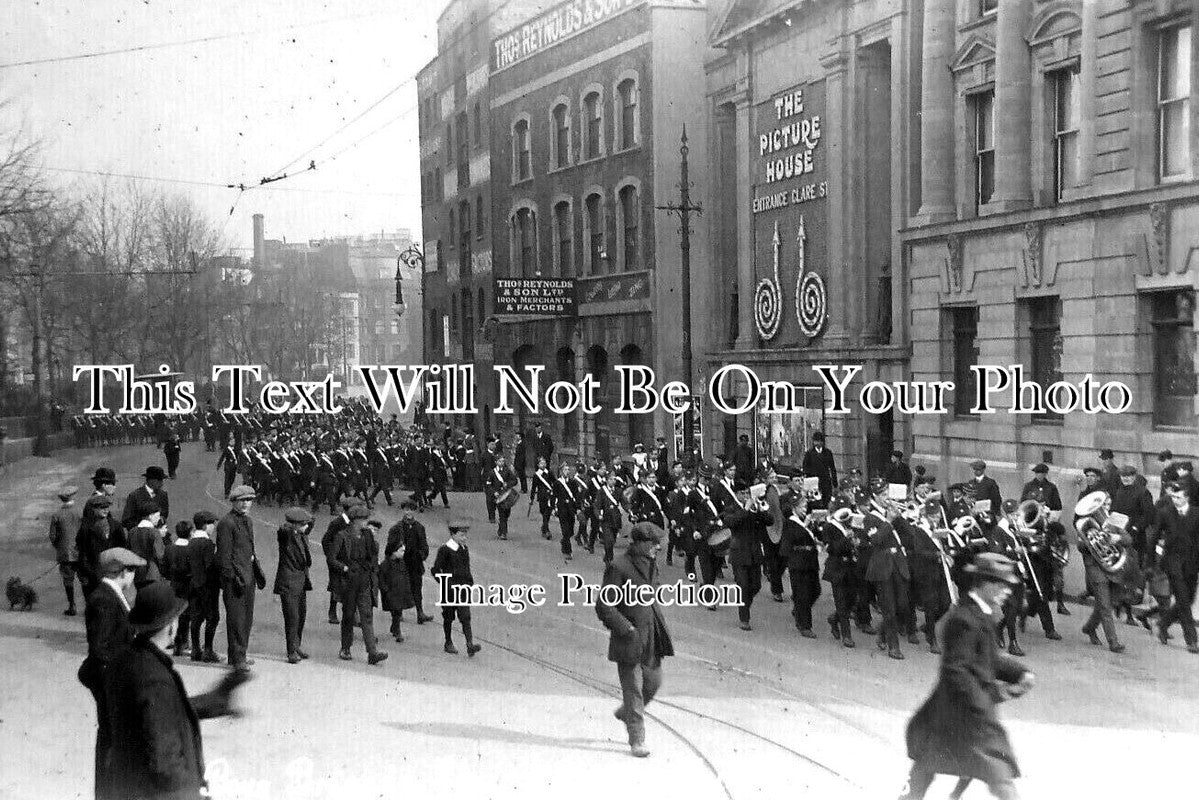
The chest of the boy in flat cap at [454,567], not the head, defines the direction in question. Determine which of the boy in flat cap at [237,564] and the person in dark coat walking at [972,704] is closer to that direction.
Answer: the person in dark coat walking

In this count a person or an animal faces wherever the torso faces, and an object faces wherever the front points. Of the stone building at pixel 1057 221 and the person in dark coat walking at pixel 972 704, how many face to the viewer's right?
1

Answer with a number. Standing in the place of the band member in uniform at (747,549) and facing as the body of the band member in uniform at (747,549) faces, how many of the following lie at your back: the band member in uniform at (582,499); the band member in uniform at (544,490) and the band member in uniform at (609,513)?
3

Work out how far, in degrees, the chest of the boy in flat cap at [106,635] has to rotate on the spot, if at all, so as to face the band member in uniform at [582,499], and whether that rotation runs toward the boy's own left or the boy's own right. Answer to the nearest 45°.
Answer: approximately 45° to the boy's own left

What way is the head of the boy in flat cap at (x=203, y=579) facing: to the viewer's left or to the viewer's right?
to the viewer's right

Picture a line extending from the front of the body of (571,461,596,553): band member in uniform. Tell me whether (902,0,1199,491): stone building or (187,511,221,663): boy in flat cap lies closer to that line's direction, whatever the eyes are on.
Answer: the stone building

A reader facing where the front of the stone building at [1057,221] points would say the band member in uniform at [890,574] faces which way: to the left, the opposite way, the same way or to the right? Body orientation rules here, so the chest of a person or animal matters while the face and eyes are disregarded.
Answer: to the left

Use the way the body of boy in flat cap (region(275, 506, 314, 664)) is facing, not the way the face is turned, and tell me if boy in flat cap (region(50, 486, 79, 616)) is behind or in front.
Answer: behind

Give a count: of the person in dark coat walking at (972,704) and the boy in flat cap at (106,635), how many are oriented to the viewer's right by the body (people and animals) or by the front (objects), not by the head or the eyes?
2

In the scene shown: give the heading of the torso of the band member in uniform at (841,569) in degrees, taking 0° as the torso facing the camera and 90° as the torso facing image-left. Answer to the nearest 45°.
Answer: approximately 315°
